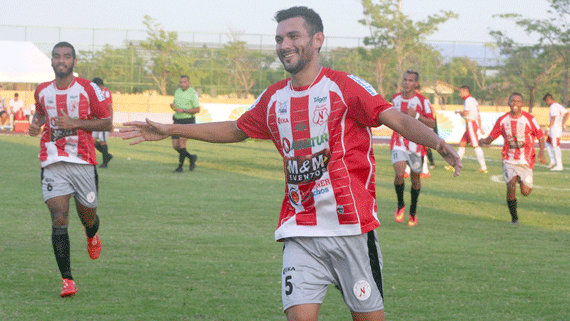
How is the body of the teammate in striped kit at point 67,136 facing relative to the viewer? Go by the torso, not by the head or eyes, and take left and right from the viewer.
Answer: facing the viewer

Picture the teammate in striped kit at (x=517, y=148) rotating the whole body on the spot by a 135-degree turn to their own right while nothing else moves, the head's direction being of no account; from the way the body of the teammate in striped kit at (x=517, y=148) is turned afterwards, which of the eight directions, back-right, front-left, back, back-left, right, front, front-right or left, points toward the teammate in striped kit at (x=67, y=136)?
left

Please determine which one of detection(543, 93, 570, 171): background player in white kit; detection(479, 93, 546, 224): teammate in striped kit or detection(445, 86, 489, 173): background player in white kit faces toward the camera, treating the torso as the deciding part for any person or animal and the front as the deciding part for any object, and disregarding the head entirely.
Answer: the teammate in striped kit

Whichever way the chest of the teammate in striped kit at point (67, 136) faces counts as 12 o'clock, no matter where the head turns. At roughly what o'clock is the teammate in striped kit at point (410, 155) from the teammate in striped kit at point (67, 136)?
the teammate in striped kit at point (410, 155) is roughly at 8 o'clock from the teammate in striped kit at point (67, 136).

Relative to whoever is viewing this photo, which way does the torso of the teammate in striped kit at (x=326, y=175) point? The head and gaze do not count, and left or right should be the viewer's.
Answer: facing the viewer and to the left of the viewer

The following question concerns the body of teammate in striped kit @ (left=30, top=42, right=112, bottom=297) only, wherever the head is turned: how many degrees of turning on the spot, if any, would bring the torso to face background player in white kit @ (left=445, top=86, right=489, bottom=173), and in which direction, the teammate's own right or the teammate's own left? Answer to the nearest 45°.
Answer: approximately 135° to the teammate's own left

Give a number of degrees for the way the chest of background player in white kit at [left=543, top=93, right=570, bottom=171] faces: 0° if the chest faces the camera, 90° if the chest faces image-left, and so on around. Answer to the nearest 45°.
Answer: approximately 90°

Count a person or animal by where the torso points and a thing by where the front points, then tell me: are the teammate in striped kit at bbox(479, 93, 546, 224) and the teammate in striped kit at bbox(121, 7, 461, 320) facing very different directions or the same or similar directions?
same or similar directions

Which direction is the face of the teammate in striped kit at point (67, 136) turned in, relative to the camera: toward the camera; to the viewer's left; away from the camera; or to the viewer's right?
toward the camera

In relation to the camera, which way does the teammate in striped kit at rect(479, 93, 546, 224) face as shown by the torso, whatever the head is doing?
toward the camera

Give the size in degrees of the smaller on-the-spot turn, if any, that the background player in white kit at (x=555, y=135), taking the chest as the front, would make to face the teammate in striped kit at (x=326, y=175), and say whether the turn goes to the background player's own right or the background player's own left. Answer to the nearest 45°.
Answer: approximately 90° to the background player's own left

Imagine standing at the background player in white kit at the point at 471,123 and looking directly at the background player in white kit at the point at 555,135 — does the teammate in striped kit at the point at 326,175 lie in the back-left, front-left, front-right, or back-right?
back-right
